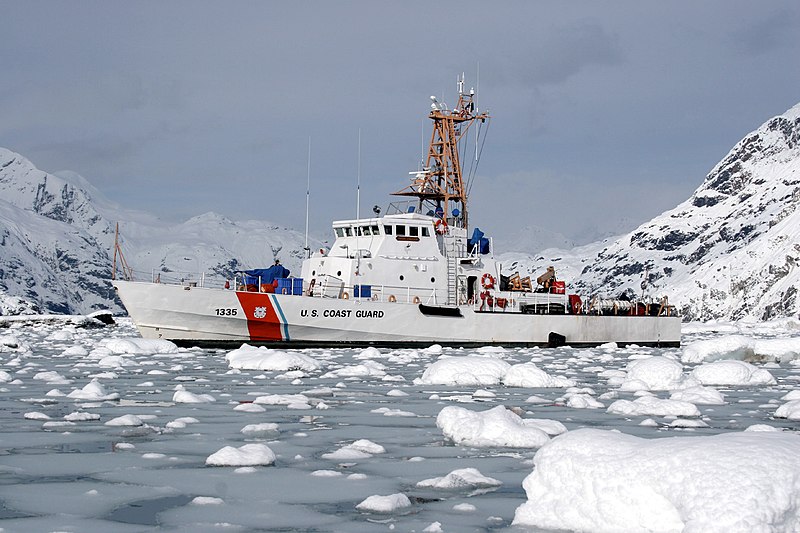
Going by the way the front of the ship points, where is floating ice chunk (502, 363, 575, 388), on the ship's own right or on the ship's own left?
on the ship's own left

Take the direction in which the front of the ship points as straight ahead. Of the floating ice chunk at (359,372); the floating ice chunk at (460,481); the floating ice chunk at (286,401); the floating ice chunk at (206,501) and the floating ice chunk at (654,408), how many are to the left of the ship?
5

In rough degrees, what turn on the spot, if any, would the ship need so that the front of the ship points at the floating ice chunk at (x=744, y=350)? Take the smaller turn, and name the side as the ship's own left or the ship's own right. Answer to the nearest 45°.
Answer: approximately 135° to the ship's own left

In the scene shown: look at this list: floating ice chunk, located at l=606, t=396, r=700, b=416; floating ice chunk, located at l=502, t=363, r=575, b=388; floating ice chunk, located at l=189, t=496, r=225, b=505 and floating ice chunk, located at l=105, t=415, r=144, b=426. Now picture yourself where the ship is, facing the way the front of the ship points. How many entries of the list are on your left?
4

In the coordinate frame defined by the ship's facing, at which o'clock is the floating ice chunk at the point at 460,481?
The floating ice chunk is roughly at 9 o'clock from the ship.

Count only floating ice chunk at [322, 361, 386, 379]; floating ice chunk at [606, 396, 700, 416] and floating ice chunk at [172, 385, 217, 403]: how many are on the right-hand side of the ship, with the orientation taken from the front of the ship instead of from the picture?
0

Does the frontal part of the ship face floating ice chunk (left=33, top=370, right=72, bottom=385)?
no

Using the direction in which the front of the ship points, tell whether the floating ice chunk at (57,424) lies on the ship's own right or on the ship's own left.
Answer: on the ship's own left

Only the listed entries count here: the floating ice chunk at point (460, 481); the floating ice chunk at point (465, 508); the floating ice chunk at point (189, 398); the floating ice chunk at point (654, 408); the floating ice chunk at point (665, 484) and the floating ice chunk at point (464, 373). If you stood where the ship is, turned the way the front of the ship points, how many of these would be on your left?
6

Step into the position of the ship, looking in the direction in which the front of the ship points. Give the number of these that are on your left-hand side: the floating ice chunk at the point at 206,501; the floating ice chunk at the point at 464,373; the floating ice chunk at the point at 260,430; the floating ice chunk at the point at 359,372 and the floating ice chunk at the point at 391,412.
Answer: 5

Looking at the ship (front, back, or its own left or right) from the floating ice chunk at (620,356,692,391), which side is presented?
left

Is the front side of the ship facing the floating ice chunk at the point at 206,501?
no

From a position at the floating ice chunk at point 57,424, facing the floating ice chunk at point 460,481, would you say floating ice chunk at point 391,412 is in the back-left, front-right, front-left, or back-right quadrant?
front-left

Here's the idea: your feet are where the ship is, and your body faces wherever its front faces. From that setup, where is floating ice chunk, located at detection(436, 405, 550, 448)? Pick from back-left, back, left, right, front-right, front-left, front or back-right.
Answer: left

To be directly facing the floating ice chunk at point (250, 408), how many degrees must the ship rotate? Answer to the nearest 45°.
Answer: approximately 90° to its left

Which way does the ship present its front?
to the viewer's left

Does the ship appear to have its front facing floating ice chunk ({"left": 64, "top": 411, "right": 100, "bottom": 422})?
no

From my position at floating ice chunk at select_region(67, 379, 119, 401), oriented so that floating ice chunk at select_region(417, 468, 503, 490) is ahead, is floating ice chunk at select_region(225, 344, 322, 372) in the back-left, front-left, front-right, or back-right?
back-left
